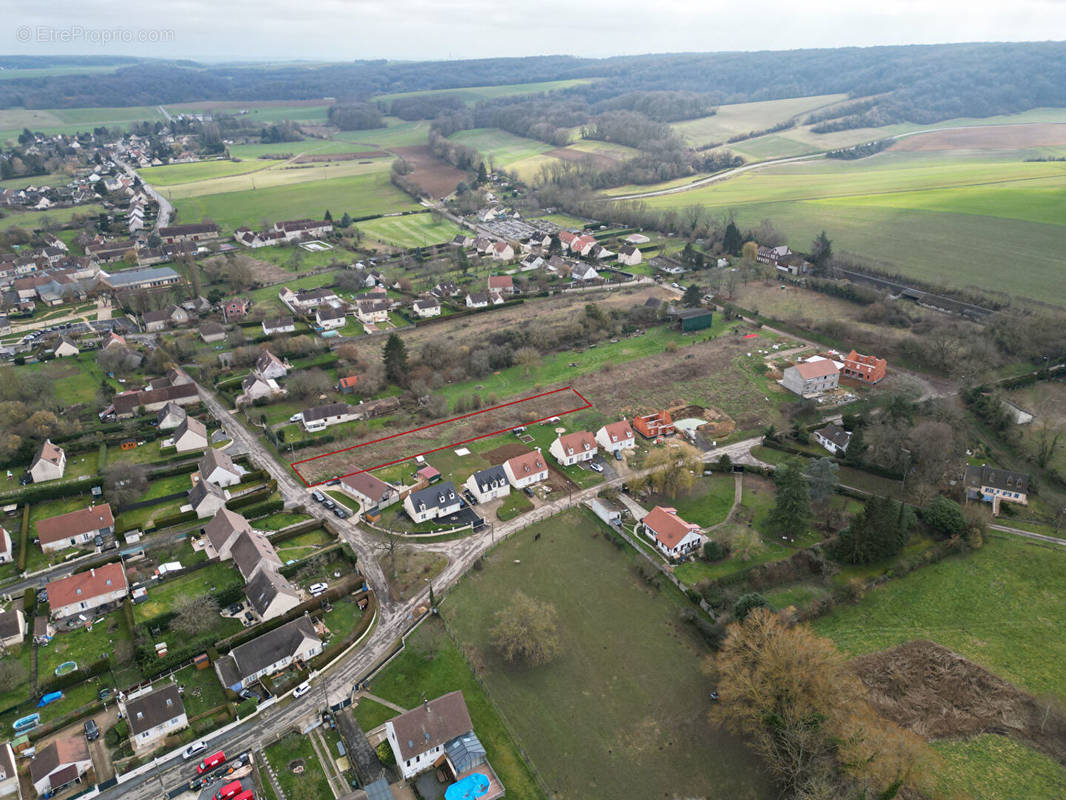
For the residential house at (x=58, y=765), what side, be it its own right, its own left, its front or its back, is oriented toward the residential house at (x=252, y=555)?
left

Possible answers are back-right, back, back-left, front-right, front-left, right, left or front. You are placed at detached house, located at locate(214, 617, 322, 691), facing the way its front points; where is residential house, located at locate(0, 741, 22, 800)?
back-right

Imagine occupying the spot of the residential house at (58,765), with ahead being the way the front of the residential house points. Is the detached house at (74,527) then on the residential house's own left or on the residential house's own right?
on the residential house's own left

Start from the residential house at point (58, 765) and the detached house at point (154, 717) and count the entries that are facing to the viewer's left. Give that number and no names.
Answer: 0

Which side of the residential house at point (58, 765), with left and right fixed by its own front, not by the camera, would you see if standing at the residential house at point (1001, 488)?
left

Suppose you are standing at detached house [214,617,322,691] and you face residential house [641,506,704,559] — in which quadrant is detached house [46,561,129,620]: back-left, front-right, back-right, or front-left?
back-left

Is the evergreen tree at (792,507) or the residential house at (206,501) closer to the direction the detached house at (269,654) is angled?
the evergreen tree

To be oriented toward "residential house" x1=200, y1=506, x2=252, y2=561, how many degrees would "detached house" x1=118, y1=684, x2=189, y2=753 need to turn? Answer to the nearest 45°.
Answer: approximately 90° to its left

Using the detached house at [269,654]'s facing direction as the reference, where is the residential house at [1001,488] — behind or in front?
in front

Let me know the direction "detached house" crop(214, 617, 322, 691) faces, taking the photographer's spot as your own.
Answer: facing the viewer and to the right of the viewer
